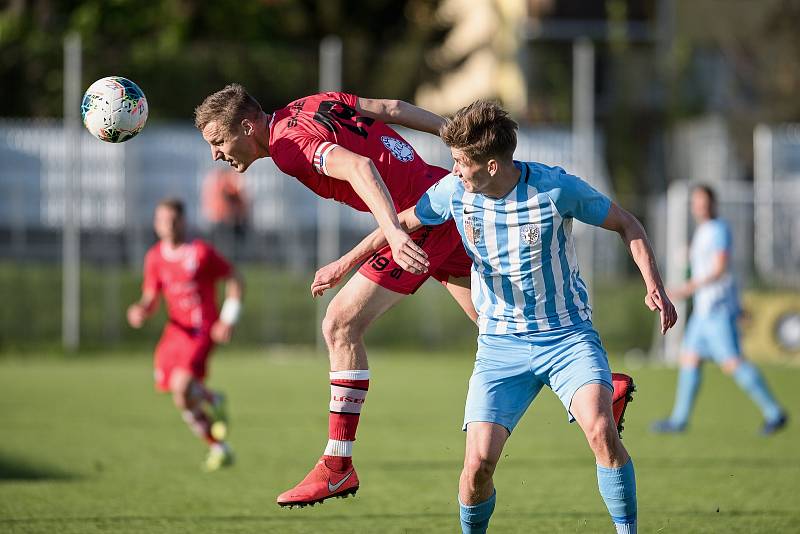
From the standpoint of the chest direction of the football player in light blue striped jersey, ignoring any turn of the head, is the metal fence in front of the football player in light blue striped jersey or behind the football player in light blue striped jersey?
behind

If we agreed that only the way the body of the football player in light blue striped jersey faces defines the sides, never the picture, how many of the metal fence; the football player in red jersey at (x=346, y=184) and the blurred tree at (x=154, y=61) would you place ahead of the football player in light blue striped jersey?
0

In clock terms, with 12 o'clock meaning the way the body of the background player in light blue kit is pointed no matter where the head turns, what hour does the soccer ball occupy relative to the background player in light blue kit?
The soccer ball is roughly at 10 o'clock from the background player in light blue kit.

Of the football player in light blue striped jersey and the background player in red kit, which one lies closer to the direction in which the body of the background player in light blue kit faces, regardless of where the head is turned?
the background player in red kit

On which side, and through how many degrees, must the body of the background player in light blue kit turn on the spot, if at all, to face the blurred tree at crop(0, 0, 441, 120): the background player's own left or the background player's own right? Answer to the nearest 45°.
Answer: approximately 45° to the background player's own right

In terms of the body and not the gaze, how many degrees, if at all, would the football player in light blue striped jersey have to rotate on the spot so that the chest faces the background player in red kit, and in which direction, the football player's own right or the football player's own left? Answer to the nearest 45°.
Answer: approximately 135° to the football player's own right

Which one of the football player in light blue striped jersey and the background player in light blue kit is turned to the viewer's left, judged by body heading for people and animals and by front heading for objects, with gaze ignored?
the background player in light blue kit

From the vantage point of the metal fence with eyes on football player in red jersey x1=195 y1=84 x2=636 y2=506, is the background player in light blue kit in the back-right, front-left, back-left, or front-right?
front-left

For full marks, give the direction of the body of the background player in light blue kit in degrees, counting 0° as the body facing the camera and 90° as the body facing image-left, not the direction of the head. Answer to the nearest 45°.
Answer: approximately 90°

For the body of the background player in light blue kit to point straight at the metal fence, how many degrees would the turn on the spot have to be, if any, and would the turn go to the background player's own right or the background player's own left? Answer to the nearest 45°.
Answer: approximately 45° to the background player's own right

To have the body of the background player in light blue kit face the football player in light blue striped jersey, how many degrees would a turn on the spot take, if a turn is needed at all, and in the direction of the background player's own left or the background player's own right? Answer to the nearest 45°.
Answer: approximately 90° to the background player's own left

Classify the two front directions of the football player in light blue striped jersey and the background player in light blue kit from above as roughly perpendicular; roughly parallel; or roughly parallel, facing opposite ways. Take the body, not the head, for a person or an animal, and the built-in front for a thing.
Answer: roughly perpendicular

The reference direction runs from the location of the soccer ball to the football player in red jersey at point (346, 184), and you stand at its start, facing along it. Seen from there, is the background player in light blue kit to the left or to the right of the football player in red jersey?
left

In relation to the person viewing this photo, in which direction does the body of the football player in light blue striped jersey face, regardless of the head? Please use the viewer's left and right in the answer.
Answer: facing the viewer

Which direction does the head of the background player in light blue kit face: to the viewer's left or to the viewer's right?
to the viewer's left
